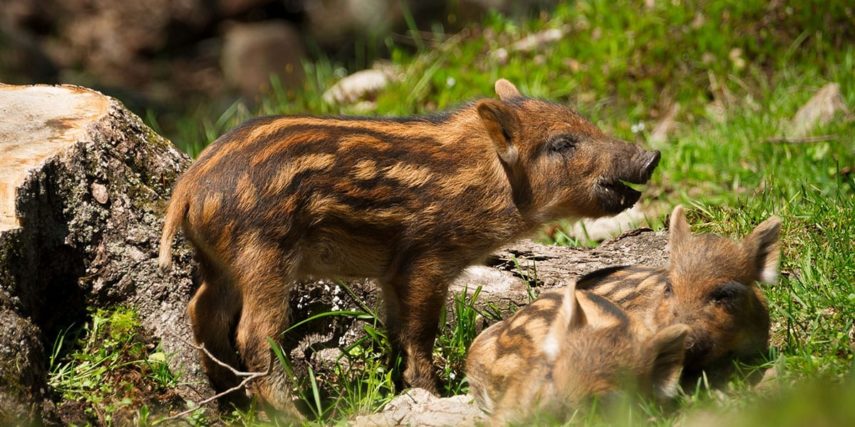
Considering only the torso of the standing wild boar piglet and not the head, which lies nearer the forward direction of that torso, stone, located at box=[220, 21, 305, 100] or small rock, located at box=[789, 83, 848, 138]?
the small rock

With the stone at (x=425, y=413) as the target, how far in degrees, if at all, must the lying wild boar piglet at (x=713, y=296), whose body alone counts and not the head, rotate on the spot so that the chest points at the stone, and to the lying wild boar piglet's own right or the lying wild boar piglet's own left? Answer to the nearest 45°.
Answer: approximately 135° to the lying wild boar piglet's own right

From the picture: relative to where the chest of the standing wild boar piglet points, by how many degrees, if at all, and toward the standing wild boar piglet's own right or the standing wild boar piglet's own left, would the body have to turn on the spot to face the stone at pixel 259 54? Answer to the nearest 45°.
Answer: approximately 90° to the standing wild boar piglet's own left

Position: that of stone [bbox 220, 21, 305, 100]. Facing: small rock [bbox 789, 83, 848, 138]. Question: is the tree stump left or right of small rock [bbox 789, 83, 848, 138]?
right

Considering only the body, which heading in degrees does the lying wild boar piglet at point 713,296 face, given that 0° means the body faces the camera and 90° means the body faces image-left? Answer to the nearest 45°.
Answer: approximately 315°

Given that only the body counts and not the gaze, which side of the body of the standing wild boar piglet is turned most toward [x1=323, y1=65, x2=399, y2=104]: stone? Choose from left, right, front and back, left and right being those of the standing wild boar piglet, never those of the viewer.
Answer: left

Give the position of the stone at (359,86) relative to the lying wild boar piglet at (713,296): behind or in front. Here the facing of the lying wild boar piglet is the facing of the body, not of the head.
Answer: behind

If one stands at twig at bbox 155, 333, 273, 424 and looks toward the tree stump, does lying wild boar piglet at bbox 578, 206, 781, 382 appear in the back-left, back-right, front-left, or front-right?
back-right

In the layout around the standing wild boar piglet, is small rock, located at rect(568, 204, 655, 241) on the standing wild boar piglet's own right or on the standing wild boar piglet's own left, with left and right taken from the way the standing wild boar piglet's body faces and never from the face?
on the standing wild boar piglet's own left

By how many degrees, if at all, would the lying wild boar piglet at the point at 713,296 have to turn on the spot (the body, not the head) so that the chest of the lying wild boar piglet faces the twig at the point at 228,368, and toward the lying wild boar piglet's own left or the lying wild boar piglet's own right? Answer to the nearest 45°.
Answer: approximately 135° to the lying wild boar piglet's own right

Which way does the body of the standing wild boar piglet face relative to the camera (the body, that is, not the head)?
to the viewer's right

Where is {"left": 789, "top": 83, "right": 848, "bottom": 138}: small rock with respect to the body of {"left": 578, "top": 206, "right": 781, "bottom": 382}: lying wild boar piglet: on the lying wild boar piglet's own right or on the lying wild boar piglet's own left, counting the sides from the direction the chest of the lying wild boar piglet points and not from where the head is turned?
on the lying wild boar piglet's own left

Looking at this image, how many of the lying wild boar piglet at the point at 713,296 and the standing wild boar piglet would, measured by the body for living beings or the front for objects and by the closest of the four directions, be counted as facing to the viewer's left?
0
